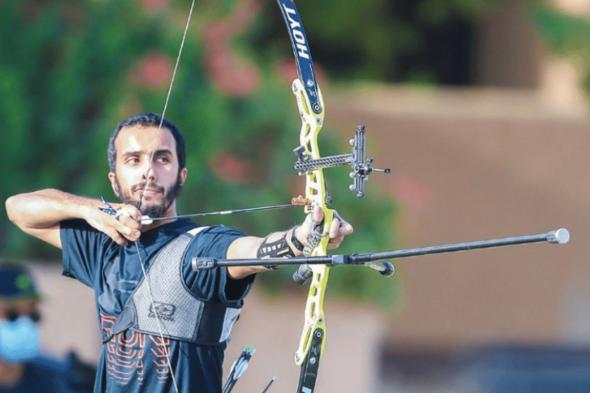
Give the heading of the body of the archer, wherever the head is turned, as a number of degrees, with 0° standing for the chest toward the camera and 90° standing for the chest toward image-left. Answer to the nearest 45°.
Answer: approximately 0°

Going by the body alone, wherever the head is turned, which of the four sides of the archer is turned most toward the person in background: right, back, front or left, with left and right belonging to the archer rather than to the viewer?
back
